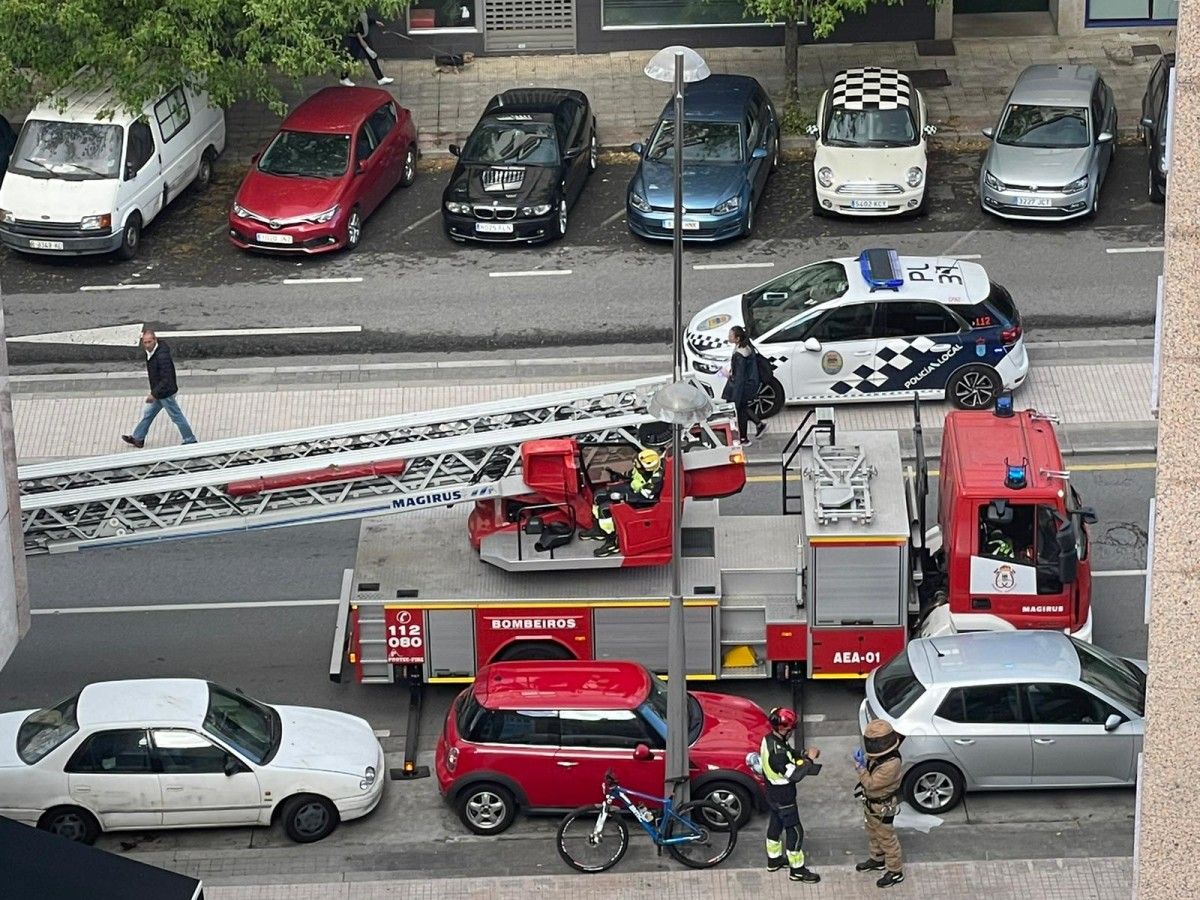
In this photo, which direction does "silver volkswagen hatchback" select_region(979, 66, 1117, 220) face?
toward the camera

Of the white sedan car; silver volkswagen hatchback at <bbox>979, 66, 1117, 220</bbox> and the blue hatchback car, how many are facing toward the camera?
2

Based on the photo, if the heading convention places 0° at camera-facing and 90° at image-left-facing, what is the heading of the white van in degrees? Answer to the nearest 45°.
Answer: approximately 45°

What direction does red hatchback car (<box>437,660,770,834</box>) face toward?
to the viewer's right

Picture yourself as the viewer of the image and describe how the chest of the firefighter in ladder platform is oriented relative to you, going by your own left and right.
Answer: facing to the left of the viewer

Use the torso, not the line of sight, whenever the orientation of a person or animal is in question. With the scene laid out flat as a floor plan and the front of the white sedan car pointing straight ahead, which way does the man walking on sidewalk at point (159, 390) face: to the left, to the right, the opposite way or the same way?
the opposite way

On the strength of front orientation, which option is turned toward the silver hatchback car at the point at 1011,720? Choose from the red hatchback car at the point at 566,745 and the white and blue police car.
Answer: the red hatchback car

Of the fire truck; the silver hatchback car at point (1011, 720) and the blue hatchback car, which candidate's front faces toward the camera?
the blue hatchback car

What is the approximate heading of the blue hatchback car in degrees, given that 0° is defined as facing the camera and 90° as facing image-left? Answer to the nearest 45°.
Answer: approximately 0°

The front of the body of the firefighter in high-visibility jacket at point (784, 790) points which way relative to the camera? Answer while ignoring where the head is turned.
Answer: to the viewer's right

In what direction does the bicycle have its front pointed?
to the viewer's left

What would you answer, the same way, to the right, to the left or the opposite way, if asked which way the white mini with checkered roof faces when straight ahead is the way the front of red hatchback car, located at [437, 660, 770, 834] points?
to the right

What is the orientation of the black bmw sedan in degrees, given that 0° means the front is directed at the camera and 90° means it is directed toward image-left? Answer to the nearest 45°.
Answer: approximately 0°

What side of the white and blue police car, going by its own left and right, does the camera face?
left

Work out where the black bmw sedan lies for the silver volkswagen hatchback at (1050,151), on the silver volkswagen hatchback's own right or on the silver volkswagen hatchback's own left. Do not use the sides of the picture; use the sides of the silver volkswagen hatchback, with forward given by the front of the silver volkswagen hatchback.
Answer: on the silver volkswagen hatchback's own right

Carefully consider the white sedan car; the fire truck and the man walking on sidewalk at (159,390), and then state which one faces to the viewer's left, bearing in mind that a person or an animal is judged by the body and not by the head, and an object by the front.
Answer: the man walking on sidewalk

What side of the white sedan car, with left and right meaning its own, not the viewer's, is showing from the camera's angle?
right

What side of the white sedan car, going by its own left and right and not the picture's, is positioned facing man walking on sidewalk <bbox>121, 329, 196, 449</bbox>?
left
